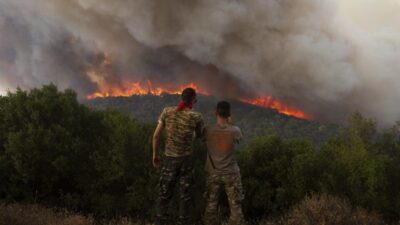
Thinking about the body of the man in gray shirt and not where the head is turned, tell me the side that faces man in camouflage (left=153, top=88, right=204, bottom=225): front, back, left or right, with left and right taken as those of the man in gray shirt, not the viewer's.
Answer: left

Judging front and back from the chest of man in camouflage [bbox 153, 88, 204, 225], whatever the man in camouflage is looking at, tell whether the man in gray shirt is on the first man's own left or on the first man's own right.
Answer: on the first man's own right

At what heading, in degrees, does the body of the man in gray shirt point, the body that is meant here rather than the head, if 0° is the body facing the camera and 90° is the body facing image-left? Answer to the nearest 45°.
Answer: approximately 180°

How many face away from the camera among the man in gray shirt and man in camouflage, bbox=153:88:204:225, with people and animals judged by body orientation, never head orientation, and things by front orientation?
2

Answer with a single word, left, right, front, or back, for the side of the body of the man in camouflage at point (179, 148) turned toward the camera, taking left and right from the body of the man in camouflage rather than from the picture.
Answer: back
